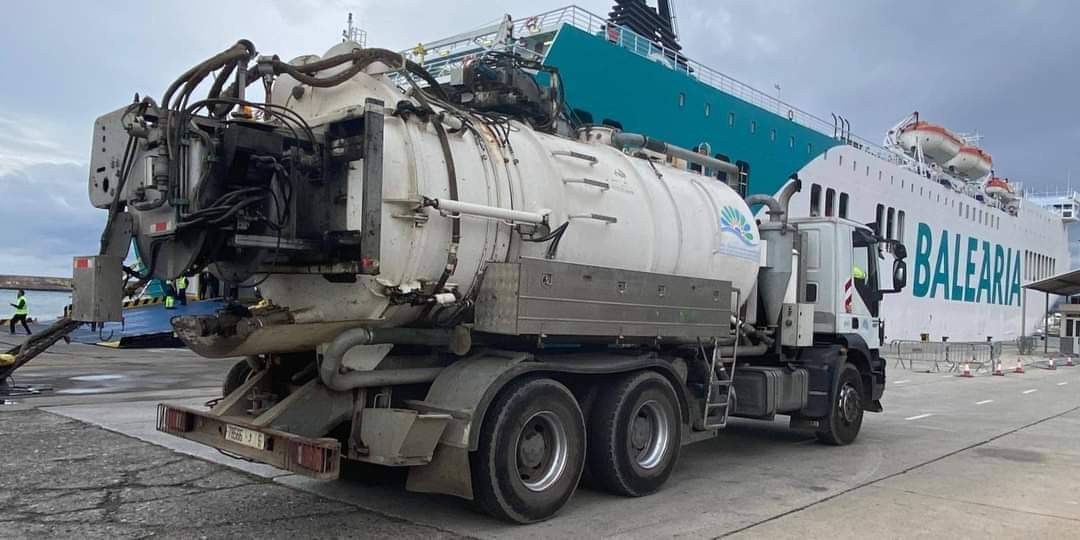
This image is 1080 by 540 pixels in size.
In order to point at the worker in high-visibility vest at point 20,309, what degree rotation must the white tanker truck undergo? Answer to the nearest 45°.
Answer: approximately 90° to its left

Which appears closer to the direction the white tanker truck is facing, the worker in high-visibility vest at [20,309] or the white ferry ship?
the white ferry ship

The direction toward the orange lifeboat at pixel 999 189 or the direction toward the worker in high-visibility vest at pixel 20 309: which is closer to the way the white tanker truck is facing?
the orange lifeboat

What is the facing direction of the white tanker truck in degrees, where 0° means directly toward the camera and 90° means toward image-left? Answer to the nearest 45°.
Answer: approximately 225°

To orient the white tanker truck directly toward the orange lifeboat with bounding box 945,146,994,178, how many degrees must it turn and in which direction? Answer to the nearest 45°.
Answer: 0° — it already faces it

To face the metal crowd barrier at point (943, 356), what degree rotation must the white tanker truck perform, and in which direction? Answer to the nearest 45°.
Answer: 0° — it already faces it

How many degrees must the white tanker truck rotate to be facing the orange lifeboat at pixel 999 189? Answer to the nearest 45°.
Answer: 0° — it already faces it

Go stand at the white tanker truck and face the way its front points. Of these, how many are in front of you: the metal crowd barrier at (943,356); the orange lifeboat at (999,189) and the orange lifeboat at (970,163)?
3
